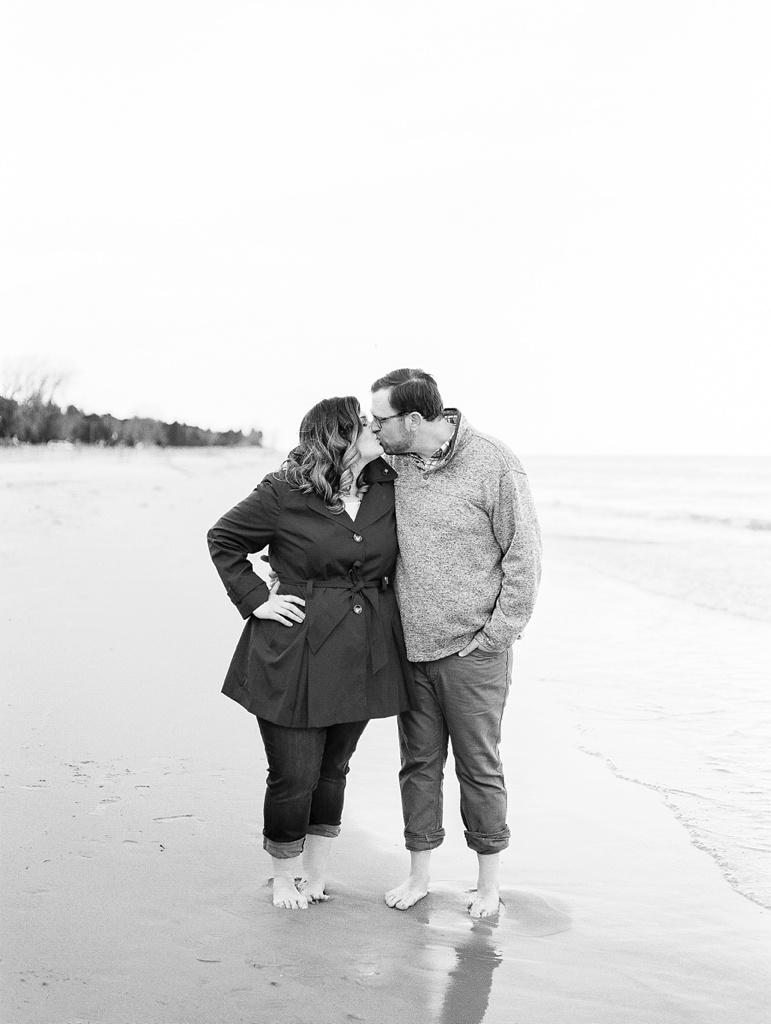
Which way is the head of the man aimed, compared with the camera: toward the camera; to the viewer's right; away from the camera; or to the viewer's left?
to the viewer's left

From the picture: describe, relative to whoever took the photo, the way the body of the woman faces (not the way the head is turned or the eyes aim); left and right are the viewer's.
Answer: facing the viewer and to the right of the viewer
